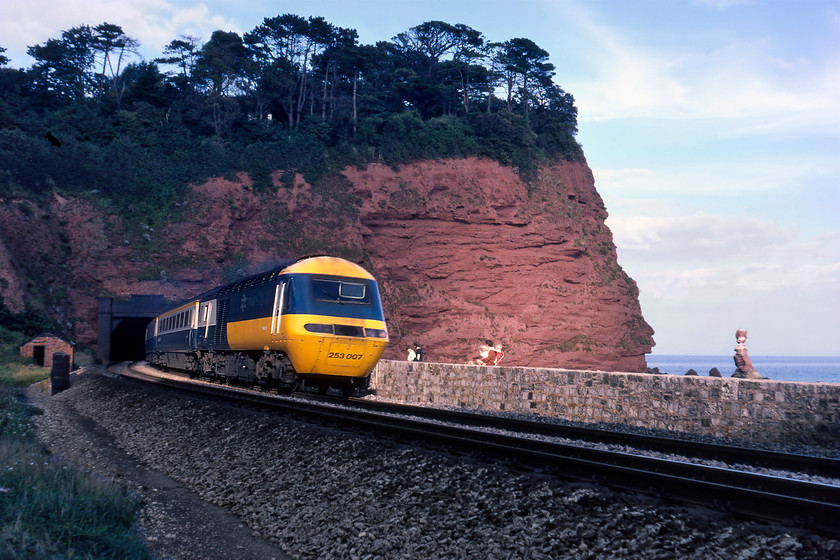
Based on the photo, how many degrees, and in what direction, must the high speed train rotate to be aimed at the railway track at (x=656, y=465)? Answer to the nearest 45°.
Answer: approximately 45° to its right

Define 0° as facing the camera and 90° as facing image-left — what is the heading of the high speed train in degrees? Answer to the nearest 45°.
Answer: approximately 315°

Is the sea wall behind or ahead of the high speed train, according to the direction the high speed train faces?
ahead
